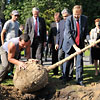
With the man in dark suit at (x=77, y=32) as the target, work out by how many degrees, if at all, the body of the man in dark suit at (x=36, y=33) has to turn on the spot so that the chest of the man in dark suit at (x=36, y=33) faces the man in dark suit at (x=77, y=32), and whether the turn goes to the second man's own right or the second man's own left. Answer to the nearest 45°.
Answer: approximately 45° to the second man's own left

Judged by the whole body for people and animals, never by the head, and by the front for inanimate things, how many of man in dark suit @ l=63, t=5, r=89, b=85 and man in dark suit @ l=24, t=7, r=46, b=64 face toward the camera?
2

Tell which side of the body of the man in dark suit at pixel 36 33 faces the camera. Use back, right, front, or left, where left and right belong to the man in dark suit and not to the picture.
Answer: front

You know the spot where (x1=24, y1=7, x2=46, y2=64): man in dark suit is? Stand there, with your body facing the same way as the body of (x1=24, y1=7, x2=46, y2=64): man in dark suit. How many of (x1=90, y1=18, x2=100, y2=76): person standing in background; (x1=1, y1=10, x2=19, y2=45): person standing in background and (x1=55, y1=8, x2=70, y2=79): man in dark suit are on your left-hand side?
2

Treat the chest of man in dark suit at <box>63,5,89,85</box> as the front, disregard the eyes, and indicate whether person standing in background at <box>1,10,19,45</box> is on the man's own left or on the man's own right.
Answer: on the man's own right

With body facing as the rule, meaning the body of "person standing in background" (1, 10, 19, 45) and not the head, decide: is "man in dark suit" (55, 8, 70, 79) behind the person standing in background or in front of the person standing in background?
in front

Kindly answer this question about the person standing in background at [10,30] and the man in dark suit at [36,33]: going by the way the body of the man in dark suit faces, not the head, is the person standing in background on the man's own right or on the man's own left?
on the man's own right

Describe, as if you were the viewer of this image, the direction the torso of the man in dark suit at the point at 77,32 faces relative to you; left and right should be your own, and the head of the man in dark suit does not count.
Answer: facing the viewer

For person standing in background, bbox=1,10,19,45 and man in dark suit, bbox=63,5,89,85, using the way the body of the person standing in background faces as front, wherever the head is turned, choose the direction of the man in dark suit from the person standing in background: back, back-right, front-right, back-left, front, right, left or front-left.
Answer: front

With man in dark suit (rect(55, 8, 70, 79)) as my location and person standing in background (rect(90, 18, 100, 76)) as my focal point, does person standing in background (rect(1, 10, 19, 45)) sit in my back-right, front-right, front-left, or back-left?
back-left

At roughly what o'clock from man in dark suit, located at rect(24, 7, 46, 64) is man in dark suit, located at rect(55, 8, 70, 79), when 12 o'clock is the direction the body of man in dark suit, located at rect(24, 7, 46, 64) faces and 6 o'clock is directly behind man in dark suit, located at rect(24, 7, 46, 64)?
man in dark suit, located at rect(55, 8, 70, 79) is roughly at 9 o'clock from man in dark suit, located at rect(24, 7, 46, 64).

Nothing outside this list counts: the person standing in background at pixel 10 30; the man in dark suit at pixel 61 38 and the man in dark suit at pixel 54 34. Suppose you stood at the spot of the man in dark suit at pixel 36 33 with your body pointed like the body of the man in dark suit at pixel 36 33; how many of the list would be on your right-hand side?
1
